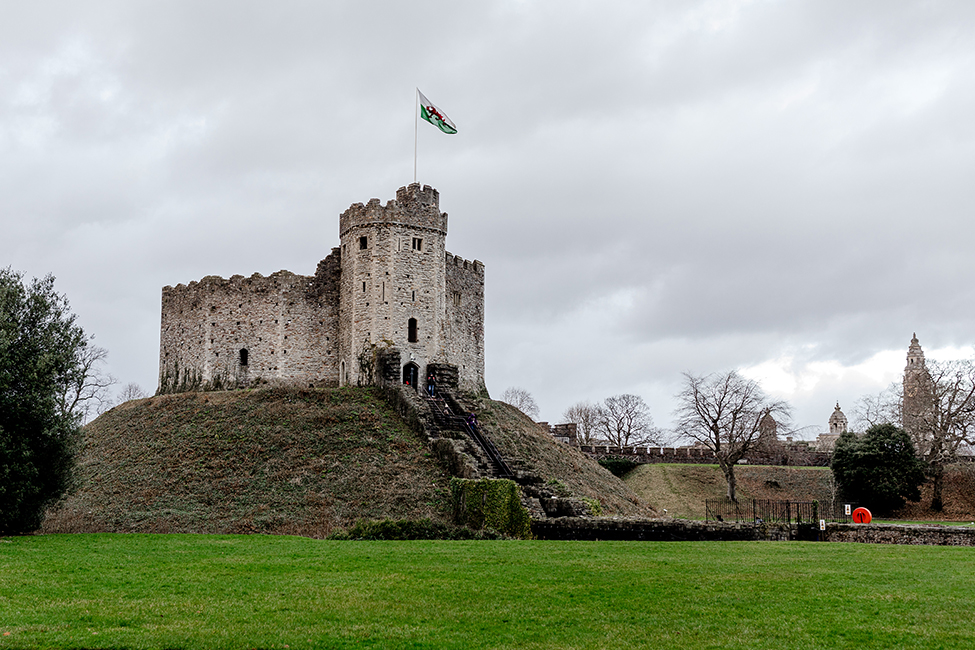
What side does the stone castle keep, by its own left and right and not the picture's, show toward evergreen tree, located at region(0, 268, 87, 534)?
right

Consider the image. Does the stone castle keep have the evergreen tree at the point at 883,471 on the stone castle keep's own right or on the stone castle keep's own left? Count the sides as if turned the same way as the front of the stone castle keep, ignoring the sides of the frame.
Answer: on the stone castle keep's own left

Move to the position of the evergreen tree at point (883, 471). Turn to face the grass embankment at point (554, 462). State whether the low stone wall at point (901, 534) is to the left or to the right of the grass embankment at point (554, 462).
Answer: left

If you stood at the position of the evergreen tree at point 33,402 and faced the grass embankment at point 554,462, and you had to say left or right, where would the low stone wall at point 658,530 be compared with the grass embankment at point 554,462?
right

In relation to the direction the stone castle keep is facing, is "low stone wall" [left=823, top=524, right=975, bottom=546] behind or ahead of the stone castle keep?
ahead

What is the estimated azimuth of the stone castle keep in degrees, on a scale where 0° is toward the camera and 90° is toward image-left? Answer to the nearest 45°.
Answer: approximately 315°

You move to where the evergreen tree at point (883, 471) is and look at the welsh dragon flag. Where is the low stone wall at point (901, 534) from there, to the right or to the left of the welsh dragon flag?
left
